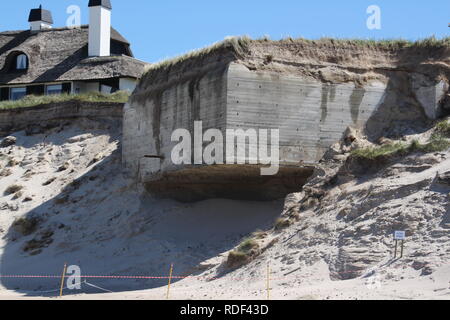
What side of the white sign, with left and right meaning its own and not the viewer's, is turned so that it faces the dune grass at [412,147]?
back

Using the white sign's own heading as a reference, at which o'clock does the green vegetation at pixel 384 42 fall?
The green vegetation is roughly at 6 o'clock from the white sign.

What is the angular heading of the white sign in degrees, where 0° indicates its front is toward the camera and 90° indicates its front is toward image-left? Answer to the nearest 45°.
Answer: approximately 0°

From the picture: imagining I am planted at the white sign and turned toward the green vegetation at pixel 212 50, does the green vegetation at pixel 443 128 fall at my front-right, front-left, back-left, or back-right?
front-right

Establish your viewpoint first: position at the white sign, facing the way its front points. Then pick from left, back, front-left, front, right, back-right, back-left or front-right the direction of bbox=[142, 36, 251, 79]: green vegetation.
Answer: back-right

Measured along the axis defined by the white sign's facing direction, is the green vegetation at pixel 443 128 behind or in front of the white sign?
behind
